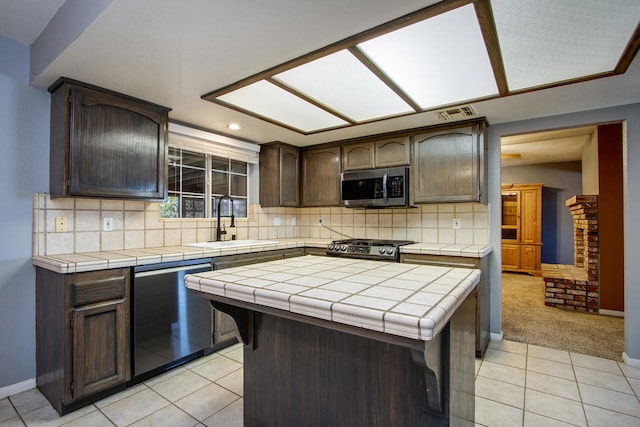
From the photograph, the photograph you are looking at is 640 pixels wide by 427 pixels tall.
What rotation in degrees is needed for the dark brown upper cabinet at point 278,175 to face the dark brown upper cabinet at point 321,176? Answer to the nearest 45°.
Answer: approximately 45° to its left

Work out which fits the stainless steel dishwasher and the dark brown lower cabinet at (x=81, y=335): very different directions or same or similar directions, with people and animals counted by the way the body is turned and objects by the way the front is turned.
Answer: same or similar directions

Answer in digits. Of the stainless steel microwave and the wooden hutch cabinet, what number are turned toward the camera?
2

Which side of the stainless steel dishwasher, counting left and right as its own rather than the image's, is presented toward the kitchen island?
front

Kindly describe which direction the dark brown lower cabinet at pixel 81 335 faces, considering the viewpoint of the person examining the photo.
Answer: facing the viewer and to the right of the viewer

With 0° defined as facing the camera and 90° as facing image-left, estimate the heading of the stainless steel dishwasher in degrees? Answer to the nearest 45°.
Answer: approximately 315°

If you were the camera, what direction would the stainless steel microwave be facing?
facing the viewer

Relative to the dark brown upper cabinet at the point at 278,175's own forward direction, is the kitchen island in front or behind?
in front
